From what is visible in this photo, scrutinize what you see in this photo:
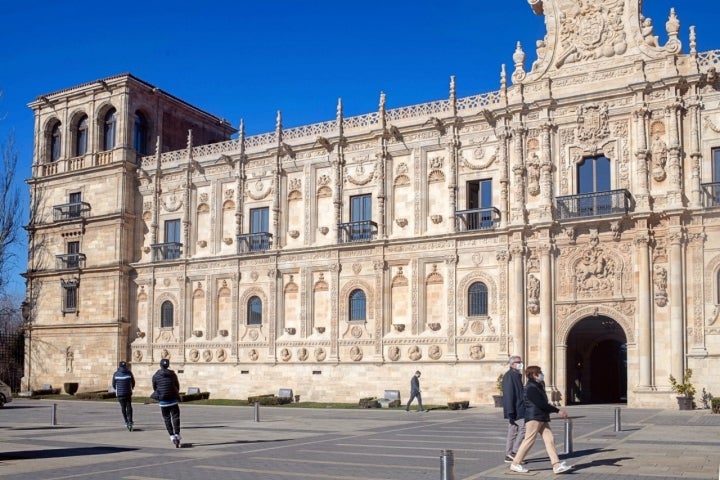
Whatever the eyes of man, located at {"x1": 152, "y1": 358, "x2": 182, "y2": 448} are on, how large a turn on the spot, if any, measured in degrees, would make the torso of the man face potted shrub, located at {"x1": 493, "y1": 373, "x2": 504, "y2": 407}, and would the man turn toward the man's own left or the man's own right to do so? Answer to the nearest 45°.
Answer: approximately 45° to the man's own right

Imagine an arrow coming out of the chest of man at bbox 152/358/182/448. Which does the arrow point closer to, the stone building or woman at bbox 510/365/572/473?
the stone building

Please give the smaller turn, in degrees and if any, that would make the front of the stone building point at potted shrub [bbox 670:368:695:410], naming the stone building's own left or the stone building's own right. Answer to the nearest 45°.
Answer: approximately 90° to the stone building's own left

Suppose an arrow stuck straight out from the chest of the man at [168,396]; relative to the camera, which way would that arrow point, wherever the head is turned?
away from the camera
